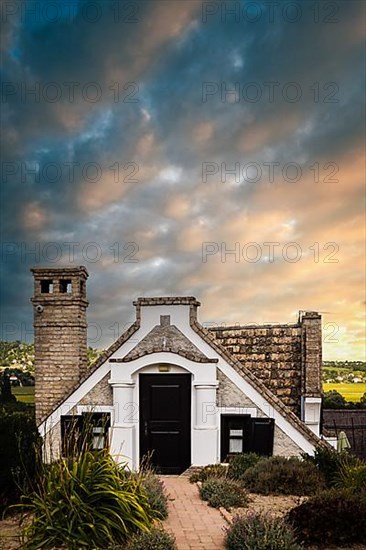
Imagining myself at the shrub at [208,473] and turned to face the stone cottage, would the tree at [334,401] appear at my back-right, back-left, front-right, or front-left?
front-right

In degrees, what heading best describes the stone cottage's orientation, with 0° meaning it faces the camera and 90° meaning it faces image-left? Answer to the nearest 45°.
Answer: approximately 0°

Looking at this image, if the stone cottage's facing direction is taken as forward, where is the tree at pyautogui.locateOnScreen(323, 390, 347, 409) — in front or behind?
behind

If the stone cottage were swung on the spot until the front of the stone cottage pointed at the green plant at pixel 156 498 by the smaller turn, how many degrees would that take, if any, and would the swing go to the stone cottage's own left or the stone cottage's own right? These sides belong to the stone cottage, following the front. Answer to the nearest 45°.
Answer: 0° — it already faces it

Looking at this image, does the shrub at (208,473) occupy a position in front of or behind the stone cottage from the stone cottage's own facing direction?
in front

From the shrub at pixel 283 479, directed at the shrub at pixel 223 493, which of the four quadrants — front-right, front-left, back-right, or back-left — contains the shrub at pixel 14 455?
front-right

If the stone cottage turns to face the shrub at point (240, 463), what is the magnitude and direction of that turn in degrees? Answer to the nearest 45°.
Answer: approximately 45° to its left

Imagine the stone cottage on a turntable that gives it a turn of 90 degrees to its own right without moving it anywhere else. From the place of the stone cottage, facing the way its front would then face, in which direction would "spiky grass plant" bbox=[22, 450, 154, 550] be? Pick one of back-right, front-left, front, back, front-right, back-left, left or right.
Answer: left

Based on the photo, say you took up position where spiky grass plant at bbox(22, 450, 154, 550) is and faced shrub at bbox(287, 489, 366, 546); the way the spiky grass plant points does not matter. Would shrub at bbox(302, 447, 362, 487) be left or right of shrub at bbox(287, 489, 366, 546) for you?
left

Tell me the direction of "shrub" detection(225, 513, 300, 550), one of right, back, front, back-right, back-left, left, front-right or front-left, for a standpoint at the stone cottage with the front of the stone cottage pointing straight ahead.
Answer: front

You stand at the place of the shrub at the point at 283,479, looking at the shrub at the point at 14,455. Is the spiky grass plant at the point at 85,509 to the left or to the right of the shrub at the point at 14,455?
left

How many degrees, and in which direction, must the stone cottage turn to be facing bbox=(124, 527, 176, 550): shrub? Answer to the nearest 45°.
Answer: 0° — it already faces it
